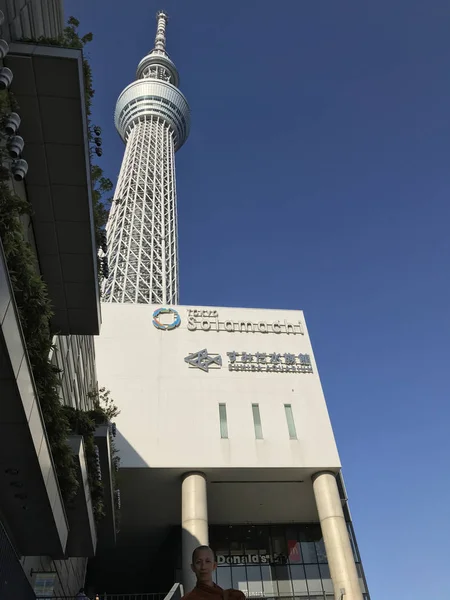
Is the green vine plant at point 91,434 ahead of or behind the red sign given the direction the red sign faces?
ahead

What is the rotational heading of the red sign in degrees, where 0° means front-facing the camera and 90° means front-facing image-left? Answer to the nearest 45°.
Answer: approximately 0°

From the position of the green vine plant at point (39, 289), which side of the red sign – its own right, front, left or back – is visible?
front
